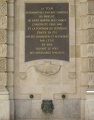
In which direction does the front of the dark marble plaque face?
toward the camera
